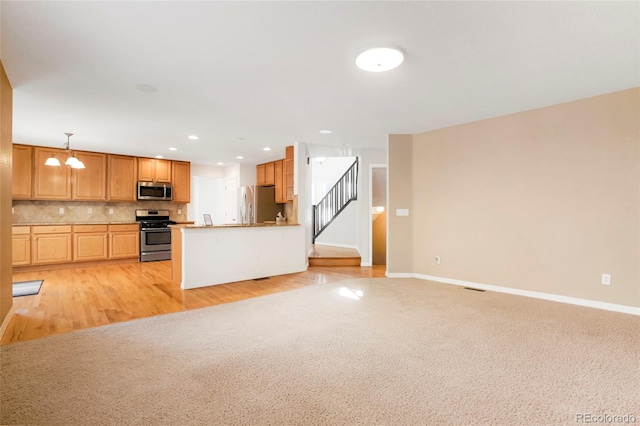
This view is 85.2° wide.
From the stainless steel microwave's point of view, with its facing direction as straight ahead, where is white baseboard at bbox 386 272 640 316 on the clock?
The white baseboard is roughly at 11 o'clock from the stainless steel microwave.

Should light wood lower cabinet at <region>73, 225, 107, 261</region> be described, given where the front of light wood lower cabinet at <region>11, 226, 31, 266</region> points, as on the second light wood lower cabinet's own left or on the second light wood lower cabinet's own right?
on the second light wood lower cabinet's own left

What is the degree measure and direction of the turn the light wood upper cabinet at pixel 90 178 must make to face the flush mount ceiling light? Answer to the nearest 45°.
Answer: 0° — it already faces it
